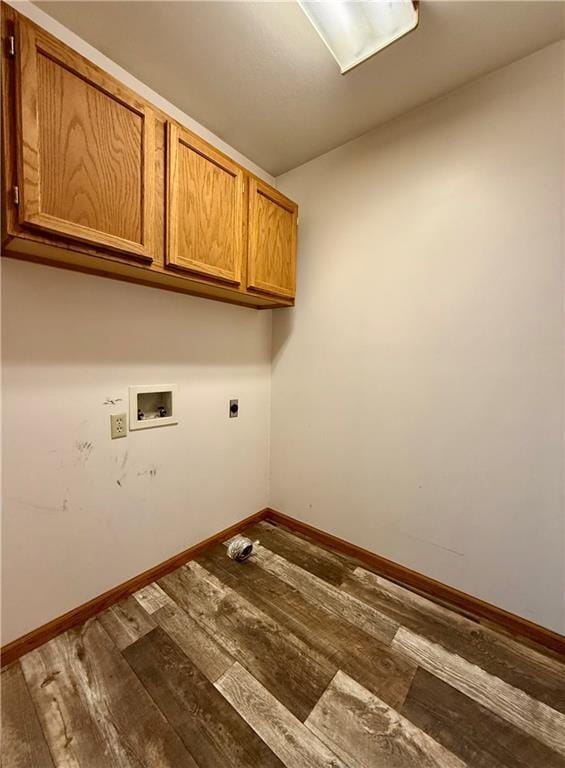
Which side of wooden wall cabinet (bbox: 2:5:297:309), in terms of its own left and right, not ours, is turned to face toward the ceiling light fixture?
front

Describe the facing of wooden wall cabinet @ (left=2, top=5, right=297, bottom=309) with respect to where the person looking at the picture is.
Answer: facing the viewer and to the right of the viewer
